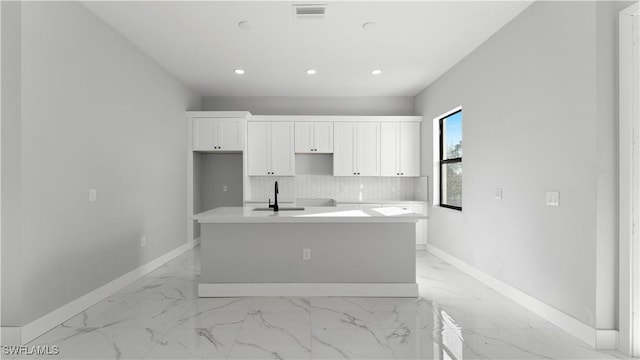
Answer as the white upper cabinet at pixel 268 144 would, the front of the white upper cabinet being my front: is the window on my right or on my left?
on my left

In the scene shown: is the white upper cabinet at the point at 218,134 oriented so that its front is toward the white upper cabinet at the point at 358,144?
no

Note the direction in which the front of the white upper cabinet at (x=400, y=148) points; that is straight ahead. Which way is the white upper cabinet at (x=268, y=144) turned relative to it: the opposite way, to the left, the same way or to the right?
the same way

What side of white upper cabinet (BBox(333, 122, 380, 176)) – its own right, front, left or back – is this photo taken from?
front

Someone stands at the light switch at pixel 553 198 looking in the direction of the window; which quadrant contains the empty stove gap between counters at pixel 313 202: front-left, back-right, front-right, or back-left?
front-left

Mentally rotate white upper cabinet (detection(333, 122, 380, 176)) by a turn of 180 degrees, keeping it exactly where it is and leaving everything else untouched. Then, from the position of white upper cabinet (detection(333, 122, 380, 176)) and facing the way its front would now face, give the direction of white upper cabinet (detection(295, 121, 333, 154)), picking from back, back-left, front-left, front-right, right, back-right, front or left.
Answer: left

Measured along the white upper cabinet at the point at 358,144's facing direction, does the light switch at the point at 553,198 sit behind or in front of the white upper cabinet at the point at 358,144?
in front

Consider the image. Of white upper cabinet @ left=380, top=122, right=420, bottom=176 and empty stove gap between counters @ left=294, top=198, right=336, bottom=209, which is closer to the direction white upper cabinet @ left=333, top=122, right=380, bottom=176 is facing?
the empty stove gap between counters

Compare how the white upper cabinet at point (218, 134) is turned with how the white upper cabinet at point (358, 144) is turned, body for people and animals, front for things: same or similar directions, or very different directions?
same or similar directions

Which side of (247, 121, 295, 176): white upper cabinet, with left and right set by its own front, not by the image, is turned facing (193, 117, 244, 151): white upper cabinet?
right

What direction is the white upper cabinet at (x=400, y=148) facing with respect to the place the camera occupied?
facing the viewer

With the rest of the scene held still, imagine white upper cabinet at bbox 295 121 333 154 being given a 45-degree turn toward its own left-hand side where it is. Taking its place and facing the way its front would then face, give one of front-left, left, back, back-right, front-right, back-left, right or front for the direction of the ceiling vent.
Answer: front-right

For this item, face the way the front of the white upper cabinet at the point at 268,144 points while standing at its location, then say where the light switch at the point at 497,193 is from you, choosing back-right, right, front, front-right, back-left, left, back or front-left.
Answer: front-left

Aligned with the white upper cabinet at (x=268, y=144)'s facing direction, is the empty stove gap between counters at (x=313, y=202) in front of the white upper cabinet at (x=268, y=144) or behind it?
in front

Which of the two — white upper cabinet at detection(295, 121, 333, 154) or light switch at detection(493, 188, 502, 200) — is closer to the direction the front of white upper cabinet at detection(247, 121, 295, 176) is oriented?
the light switch

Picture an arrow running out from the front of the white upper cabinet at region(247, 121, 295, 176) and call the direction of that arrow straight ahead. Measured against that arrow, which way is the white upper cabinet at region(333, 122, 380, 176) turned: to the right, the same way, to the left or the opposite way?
the same way

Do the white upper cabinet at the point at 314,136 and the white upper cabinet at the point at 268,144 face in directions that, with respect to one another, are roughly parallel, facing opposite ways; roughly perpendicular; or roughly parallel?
roughly parallel

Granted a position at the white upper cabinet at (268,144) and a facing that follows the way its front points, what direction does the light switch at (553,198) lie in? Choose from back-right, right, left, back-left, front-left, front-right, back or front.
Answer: front-left

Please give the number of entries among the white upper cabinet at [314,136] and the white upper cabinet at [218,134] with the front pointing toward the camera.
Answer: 2

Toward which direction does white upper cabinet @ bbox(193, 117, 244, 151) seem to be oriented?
toward the camera

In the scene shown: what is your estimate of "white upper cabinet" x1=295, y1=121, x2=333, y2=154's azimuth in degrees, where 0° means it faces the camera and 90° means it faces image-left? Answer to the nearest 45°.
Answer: approximately 0°
